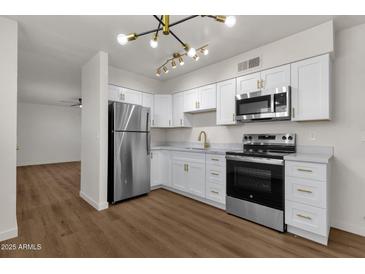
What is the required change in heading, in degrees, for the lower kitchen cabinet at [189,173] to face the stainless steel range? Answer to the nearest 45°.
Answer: approximately 90° to its left

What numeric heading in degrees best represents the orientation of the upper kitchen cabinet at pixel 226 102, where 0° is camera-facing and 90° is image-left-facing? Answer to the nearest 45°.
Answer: approximately 45°

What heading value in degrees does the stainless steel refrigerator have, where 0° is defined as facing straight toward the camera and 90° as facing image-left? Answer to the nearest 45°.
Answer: approximately 315°

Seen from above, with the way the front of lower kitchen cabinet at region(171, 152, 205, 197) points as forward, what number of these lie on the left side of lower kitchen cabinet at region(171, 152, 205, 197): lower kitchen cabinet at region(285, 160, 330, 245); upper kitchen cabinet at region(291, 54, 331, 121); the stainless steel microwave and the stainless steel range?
4

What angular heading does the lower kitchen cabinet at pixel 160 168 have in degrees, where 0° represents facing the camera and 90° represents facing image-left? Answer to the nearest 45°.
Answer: approximately 315°

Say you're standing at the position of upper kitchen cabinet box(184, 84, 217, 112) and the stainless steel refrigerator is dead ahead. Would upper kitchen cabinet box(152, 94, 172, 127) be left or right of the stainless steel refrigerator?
right
